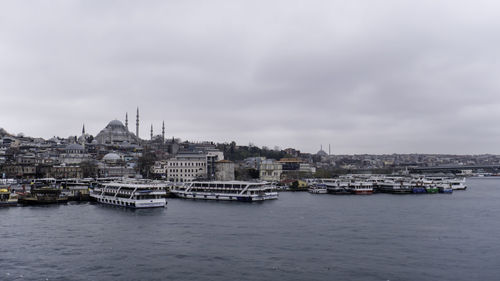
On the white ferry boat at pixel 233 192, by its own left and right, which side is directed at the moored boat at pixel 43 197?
front

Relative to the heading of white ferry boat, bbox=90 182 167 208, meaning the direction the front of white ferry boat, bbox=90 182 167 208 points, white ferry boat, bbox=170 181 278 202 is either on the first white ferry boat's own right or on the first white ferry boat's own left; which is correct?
on the first white ferry boat's own right

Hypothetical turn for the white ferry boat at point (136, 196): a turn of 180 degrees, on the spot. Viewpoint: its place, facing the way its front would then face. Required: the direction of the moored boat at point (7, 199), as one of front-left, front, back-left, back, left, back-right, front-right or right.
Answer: back-right

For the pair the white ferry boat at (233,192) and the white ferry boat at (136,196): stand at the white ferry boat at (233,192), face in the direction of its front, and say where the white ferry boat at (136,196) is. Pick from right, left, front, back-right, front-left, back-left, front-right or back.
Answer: front-left

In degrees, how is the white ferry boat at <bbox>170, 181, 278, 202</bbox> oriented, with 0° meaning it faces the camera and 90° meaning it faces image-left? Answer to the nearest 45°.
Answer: approximately 90°

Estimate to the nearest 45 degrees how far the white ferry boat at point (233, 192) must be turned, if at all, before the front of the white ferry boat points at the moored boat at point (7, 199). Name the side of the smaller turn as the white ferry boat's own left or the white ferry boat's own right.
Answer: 0° — it already faces it

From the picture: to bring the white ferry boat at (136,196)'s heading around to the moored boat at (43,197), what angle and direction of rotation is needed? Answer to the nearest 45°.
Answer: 0° — it already faces it
